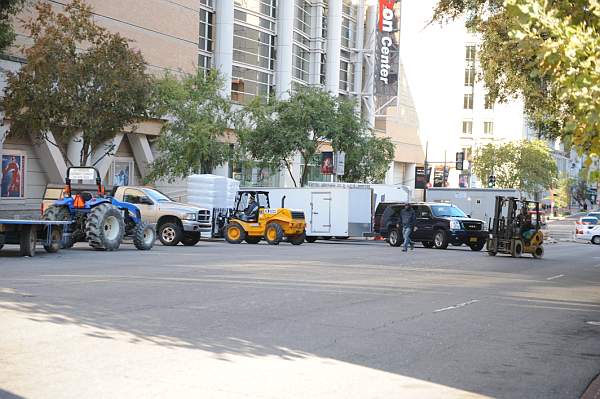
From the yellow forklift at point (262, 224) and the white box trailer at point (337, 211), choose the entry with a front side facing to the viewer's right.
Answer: the white box trailer

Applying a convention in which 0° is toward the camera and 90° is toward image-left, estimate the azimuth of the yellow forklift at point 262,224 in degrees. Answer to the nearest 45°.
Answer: approximately 135°

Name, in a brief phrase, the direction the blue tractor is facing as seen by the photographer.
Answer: facing away from the viewer and to the right of the viewer

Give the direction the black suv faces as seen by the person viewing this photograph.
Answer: facing the viewer and to the right of the viewer

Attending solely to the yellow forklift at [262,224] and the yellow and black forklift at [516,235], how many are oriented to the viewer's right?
0

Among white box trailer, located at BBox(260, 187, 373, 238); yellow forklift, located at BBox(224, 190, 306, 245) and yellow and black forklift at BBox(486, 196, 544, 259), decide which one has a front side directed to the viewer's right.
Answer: the white box trailer

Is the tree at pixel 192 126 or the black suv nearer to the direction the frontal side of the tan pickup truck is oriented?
the black suv

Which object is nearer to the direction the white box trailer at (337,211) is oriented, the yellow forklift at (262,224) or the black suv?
the black suv

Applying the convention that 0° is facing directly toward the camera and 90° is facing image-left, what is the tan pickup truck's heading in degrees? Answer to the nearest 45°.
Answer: approximately 315°

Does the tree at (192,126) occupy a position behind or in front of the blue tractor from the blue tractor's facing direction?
in front

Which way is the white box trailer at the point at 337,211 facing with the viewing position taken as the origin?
facing to the right of the viewer
